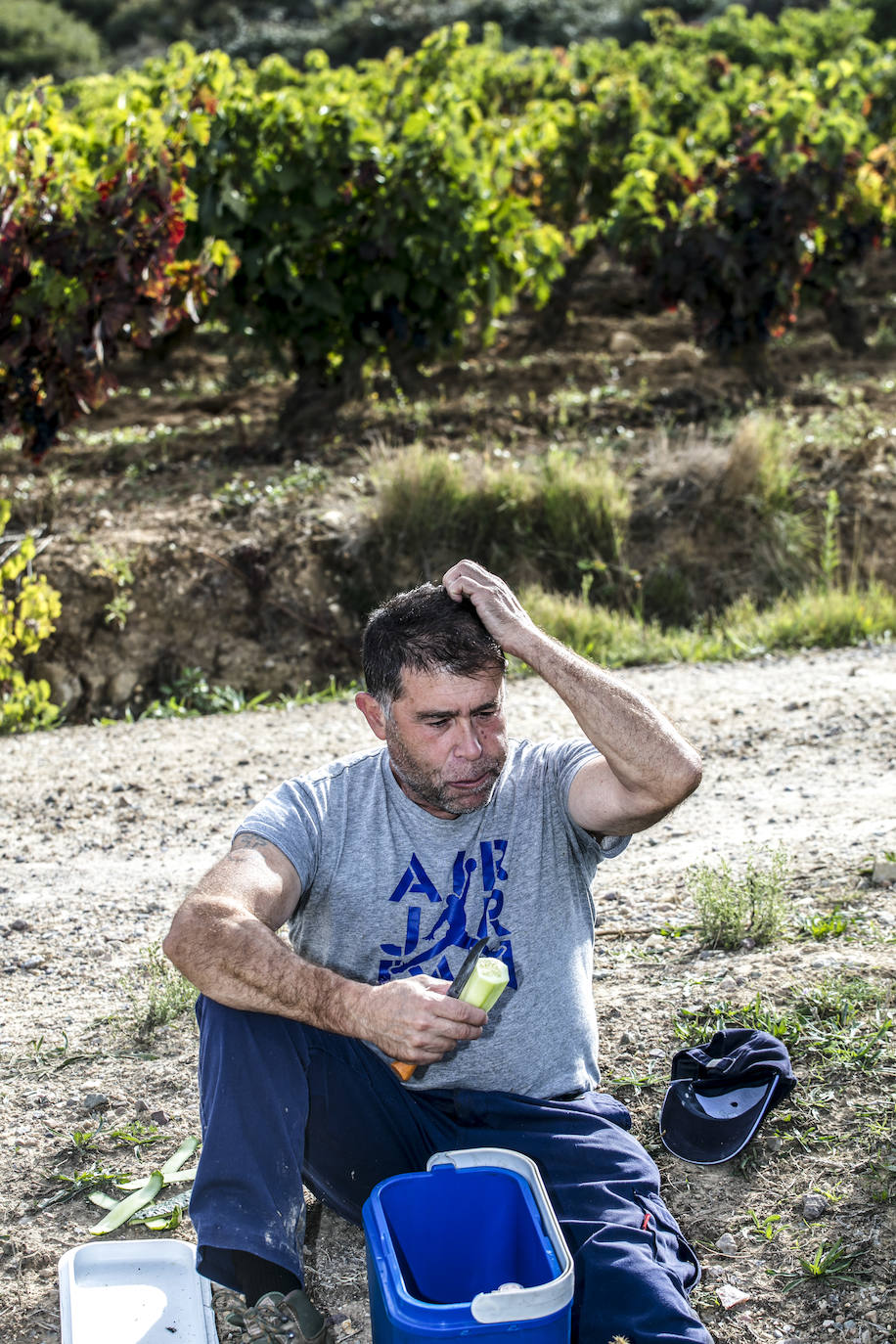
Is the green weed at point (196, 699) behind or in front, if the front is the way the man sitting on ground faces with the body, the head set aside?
behind

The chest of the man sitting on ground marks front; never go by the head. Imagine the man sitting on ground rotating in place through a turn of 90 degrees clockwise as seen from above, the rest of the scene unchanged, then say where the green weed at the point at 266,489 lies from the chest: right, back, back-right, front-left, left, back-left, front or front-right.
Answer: right

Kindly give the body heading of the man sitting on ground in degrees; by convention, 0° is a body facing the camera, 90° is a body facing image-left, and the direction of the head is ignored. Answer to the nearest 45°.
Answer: approximately 0°

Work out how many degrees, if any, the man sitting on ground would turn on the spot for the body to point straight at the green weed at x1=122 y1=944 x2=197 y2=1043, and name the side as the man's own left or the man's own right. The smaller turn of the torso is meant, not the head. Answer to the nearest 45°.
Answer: approximately 135° to the man's own right

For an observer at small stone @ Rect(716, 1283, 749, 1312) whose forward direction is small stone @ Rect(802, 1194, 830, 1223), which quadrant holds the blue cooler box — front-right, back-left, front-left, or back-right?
back-left

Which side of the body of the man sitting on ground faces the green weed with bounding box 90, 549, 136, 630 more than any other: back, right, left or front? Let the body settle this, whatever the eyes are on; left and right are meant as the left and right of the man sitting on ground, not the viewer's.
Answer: back
